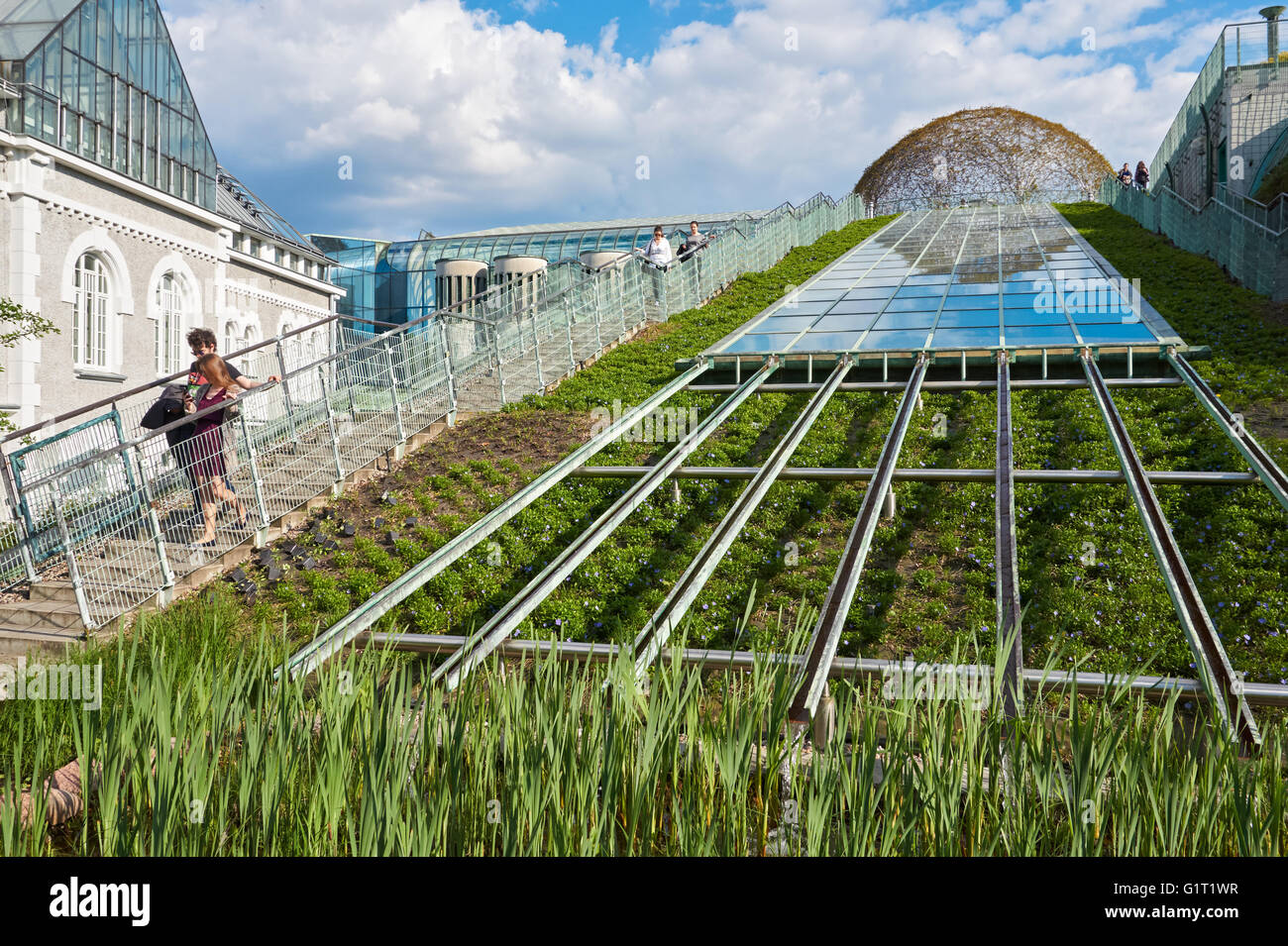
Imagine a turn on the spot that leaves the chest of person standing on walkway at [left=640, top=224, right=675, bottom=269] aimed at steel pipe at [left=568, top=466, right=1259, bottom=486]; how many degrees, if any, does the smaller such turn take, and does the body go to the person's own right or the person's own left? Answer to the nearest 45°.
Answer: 0° — they already face it

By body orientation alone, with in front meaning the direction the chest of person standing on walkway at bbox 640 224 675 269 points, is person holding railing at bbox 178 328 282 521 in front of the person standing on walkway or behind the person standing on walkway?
in front

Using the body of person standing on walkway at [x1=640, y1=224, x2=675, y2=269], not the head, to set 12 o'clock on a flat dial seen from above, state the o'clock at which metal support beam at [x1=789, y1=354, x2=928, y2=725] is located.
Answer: The metal support beam is roughly at 12 o'clock from the person standing on walkway.

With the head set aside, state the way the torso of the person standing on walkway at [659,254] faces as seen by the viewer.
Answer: toward the camera

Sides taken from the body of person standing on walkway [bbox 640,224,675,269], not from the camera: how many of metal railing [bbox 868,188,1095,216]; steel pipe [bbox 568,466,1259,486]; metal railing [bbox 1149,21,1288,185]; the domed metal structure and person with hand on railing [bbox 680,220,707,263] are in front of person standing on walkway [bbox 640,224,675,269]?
1

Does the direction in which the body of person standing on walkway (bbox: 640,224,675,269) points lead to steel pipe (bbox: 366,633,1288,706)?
yes

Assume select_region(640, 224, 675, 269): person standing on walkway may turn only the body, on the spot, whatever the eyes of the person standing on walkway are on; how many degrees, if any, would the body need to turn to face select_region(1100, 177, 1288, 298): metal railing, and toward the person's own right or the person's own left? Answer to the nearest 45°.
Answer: approximately 90° to the person's own left

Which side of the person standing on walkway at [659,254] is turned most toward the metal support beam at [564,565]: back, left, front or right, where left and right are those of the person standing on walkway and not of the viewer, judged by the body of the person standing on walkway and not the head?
front

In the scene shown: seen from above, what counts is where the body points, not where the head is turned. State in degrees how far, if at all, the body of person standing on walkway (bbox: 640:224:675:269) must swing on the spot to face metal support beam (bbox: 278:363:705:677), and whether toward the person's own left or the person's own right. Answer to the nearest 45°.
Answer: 0° — they already face it
